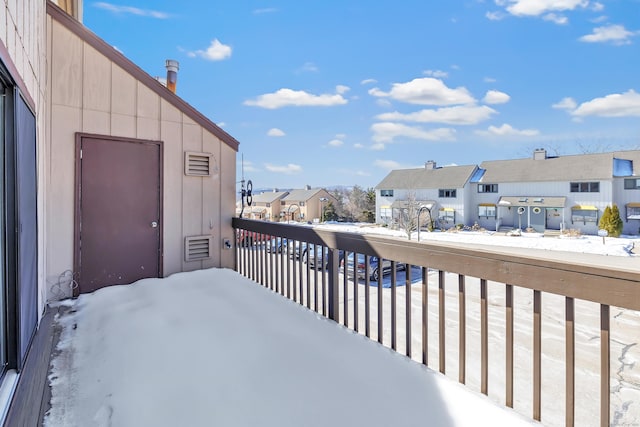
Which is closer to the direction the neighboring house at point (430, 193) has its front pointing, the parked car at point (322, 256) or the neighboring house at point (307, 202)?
the parked car

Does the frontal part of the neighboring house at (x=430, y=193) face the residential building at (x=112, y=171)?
yes

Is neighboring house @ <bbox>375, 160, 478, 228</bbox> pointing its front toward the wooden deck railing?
yes

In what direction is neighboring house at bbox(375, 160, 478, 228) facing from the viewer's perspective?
toward the camera

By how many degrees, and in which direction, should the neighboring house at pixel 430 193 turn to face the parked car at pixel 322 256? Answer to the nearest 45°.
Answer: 0° — it already faces it

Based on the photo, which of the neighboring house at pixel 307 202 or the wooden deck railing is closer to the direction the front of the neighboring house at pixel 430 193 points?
the wooden deck railing
